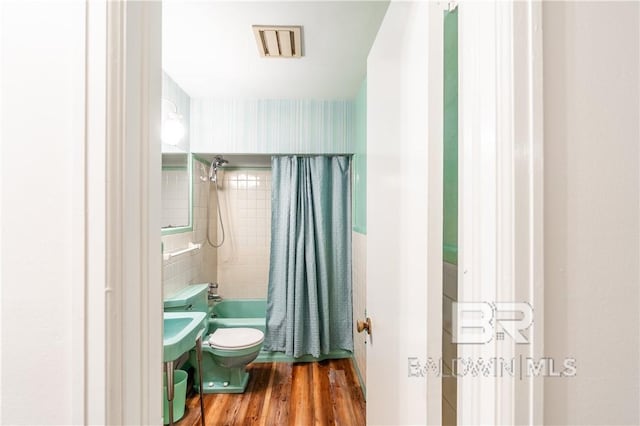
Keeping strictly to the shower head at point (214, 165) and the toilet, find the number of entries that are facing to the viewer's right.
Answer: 2

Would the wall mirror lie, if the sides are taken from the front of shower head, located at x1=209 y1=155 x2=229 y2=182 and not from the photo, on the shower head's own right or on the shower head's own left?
on the shower head's own right

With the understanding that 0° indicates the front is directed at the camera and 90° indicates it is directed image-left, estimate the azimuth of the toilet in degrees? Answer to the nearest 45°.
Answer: approximately 270°

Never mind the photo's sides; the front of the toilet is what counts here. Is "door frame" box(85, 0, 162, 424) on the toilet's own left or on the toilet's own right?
on the toilet's own right

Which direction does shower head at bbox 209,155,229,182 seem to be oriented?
to the viewer's right

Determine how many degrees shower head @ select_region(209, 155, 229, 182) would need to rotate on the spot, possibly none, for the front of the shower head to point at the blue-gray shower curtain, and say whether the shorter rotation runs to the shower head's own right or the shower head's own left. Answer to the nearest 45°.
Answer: approximately 45° to the shower head's own right
